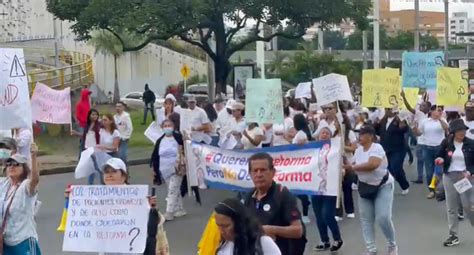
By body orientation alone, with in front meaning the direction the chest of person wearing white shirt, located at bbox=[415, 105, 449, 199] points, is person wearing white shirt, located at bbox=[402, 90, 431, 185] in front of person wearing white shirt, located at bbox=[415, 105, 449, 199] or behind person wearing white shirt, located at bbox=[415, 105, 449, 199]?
behind

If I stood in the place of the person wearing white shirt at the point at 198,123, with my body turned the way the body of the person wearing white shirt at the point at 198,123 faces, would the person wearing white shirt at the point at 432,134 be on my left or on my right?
on my left

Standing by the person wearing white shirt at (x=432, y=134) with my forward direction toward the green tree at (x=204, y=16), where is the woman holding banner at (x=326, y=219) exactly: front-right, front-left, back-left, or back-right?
back-left

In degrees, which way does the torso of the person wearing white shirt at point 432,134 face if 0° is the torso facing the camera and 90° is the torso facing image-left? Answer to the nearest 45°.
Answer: approximately 0°

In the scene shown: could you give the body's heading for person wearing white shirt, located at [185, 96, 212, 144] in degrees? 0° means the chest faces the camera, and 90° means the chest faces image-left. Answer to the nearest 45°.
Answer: approximately 45°

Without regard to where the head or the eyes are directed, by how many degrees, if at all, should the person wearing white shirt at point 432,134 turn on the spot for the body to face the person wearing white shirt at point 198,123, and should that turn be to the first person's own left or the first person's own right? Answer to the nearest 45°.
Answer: approximately 90° to the first person's own right

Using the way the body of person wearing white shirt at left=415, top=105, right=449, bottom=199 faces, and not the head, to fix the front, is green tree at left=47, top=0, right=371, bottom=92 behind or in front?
behind

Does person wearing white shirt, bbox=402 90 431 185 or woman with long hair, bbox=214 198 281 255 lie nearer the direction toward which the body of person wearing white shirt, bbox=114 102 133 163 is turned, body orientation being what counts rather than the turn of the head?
the woman with long hair

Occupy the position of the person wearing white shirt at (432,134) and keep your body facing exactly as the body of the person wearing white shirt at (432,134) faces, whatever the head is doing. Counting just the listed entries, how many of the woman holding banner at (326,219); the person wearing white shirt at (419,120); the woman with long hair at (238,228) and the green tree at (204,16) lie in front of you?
2

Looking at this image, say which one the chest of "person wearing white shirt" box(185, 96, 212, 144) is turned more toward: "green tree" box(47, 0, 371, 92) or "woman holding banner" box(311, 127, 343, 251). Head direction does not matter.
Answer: the woman holding banner

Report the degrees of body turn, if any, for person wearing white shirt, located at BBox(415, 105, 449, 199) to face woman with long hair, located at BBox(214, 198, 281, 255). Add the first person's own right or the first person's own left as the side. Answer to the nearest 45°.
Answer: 0° — they already face them

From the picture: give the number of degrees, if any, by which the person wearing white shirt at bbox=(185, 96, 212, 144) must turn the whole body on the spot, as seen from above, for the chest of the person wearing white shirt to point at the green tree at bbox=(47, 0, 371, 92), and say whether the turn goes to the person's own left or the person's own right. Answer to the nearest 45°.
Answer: approximately 135° to the person's own right
